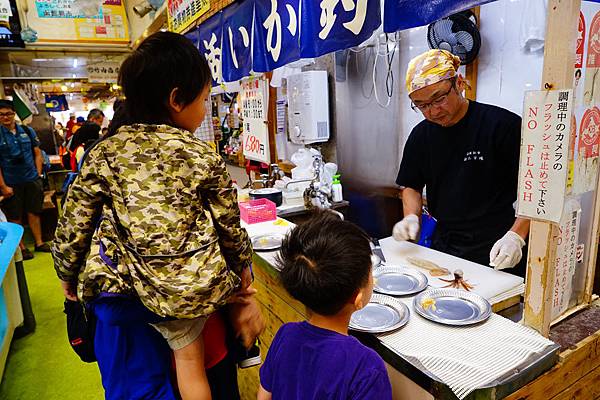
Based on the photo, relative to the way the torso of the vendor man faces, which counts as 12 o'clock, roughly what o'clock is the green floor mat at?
The green floor mat is roughly at 1 o'clock from the vendor man.

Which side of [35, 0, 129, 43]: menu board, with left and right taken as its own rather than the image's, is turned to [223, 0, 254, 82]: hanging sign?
front

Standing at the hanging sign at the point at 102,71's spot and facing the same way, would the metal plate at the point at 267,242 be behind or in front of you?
in front

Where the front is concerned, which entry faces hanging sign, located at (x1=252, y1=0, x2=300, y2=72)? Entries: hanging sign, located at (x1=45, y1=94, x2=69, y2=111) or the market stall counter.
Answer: hanging sign, located at (x1=45, y1=94, x2=69, y2=111)

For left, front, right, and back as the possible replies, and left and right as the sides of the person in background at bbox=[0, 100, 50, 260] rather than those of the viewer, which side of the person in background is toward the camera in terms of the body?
front

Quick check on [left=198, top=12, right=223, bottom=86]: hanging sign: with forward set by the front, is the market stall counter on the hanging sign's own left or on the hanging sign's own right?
on the hanging sign's own left

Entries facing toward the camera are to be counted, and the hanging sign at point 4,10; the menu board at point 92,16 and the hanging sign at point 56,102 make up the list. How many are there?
3

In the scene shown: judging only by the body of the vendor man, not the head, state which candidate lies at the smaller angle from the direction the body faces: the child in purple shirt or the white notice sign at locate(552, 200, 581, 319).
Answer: the child in purple shirt

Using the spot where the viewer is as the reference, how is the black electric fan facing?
facing the viewer and to the left of the viewer

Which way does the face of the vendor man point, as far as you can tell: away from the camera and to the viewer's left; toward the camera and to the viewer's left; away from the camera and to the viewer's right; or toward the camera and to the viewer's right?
toward the camera and to the viewer's left

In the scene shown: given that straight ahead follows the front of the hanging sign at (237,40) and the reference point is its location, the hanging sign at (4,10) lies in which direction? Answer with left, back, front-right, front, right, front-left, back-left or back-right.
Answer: right

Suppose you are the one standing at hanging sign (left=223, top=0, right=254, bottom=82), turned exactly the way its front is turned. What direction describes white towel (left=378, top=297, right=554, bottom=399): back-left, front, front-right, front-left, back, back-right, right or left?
front-left
